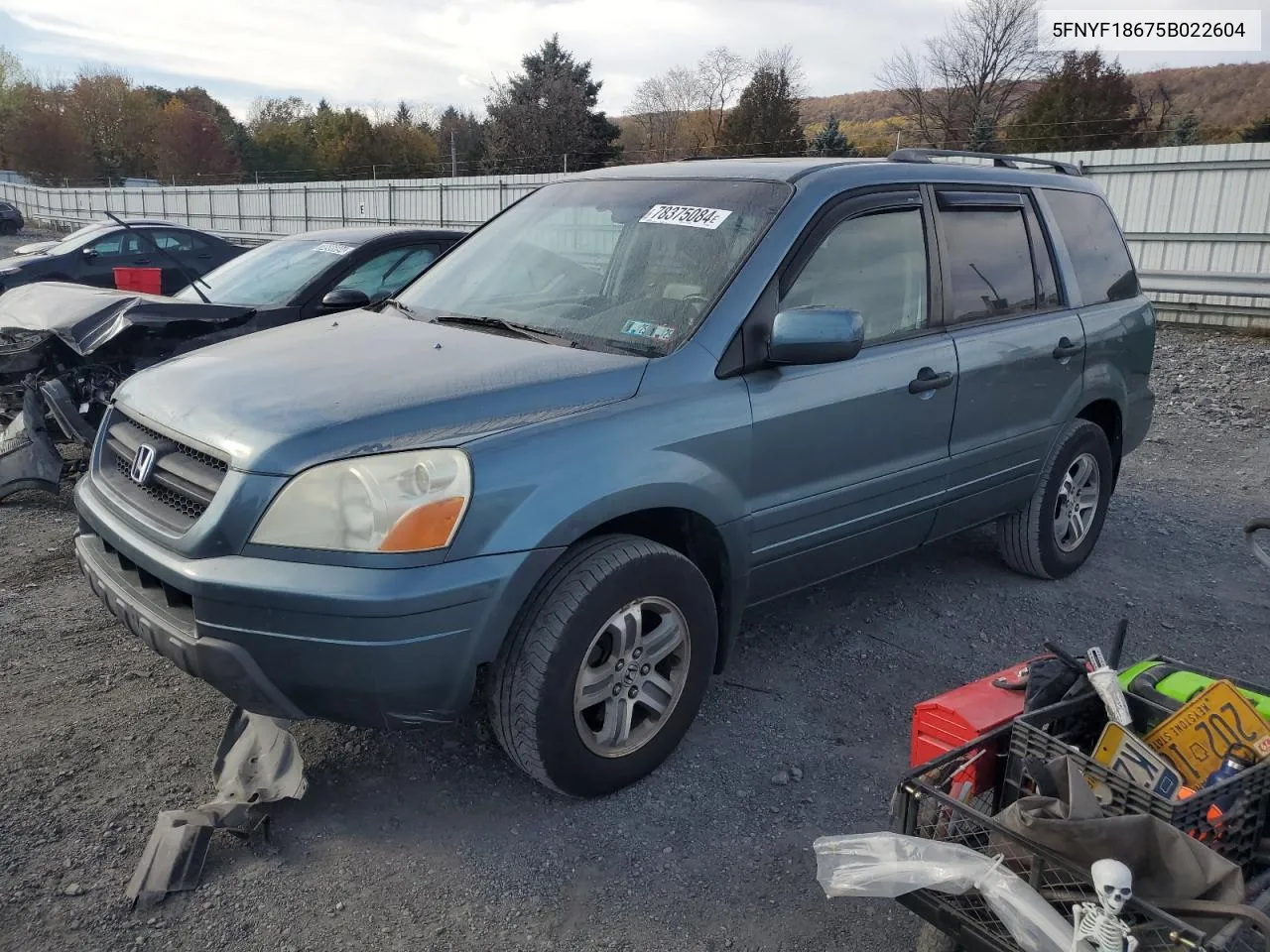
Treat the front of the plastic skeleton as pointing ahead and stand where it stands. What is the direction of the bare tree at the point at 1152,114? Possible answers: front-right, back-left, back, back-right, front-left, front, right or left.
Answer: back

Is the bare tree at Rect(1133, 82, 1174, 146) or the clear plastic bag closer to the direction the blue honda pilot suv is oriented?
the clear plastic bag

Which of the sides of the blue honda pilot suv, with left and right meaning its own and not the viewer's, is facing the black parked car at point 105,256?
right

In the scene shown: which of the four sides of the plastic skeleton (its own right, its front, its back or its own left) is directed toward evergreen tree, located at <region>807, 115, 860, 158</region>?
back

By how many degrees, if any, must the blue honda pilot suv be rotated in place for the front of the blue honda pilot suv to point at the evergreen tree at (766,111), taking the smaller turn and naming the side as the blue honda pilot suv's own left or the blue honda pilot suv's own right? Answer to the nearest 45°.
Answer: approximately 135° to the blue honda pilot suv's own right

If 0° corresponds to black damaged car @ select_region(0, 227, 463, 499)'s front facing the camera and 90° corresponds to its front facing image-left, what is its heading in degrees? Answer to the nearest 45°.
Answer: approximately 45°

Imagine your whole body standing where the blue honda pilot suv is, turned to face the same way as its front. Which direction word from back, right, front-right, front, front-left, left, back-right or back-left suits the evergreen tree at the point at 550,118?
back-right

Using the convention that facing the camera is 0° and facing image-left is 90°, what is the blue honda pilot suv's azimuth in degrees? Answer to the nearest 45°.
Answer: approximately 45°

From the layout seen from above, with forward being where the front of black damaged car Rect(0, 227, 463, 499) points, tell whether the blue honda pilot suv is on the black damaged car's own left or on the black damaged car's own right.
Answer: on the black damaged car's own left
